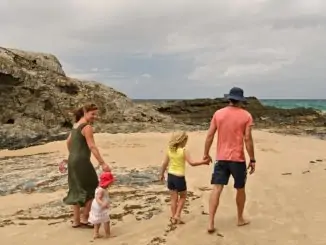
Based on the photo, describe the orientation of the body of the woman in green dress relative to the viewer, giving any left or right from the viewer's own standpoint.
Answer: facing away from the viewer and to the right of the viewer

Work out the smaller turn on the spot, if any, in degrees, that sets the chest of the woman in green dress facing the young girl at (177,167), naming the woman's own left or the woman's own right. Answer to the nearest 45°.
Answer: approximately 45° to the woman's own right

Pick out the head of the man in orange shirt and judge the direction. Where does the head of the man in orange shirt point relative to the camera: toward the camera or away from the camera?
away from the camera

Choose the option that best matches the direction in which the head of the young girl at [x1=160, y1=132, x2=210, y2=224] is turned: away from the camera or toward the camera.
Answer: away from the camera

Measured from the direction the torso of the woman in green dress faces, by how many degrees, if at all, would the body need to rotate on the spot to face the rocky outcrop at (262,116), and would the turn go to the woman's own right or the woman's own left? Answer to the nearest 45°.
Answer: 0° — they already face it

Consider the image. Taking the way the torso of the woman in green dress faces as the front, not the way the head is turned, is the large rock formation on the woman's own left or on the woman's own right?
on the woman's own left
